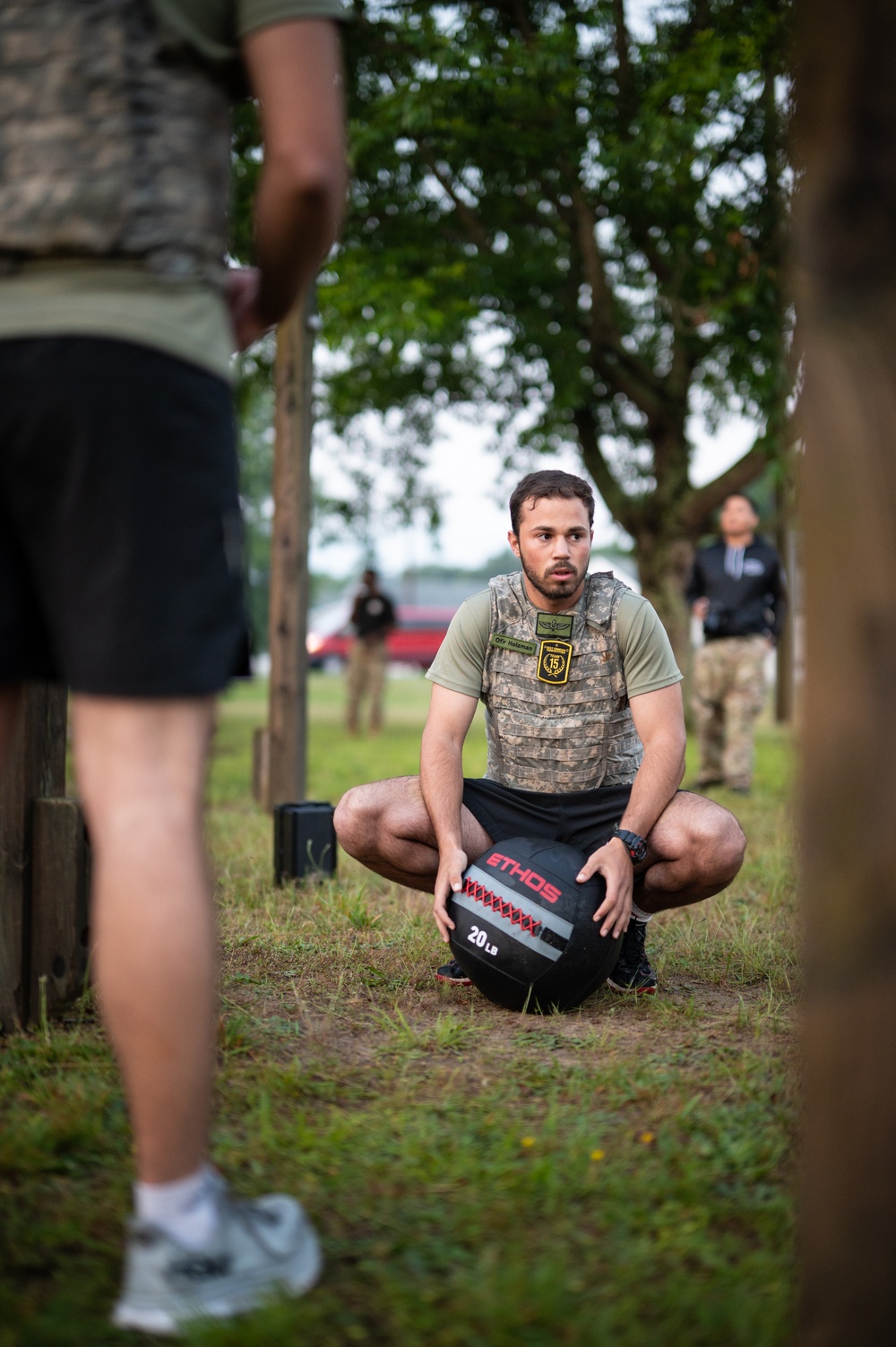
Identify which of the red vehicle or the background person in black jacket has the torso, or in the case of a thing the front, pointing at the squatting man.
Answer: the background person in black jacket

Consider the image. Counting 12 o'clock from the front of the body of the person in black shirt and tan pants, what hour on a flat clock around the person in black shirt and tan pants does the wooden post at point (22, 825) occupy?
The wooden post is roughly at 12 o'clock from the person in black shirt and tan pants.

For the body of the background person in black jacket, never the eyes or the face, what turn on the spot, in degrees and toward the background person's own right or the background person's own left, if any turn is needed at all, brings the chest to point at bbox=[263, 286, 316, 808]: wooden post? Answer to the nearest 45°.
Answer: approximately 45° to the background person's own right

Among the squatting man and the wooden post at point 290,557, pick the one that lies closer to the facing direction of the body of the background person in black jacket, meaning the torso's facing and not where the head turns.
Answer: the squatting man
